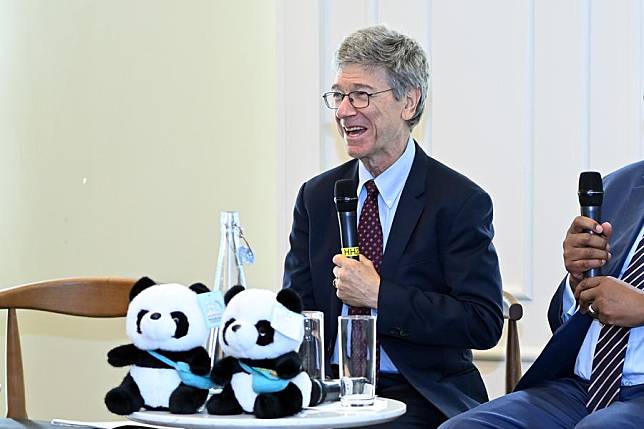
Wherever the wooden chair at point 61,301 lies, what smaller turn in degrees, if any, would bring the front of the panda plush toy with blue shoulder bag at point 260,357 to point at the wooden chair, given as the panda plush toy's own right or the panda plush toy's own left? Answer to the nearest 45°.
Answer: approximately 90° to the panda plush toy's own right

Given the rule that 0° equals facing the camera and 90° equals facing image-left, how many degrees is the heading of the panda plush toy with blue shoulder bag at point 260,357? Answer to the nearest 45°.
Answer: approximately 45°
